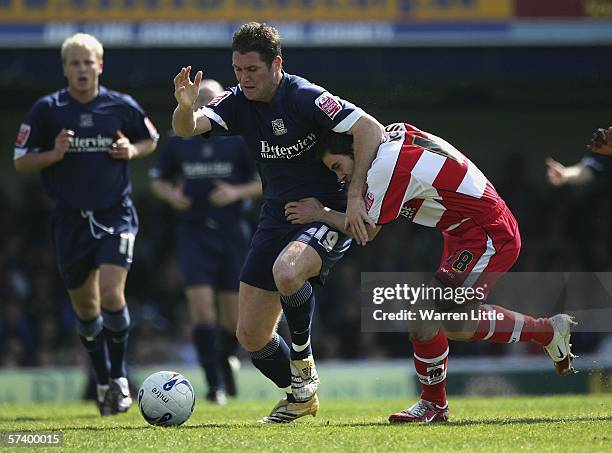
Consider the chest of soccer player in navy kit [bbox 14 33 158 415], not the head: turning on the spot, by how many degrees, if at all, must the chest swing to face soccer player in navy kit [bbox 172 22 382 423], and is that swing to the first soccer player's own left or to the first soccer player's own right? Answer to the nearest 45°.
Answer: approximately 45° to the first soccer player's own left

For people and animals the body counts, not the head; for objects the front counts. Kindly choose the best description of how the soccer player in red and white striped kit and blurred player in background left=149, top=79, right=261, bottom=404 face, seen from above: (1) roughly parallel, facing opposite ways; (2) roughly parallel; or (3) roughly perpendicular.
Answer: roughly perpendicular

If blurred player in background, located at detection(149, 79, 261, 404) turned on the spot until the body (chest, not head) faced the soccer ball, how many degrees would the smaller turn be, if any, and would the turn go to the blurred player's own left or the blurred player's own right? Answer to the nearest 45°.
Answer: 0° — they already face it

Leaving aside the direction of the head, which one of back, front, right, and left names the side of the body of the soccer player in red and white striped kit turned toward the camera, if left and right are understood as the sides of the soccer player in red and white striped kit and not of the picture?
left

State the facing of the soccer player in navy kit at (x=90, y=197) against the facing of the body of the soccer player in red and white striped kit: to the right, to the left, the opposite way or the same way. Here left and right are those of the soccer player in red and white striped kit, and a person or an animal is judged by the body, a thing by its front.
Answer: to the left

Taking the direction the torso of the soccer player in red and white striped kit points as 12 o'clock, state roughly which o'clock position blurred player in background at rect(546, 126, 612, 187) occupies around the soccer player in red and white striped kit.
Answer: The blurred player in background is roughly at 4 o'clock from the soccer player in red and white striped kit.

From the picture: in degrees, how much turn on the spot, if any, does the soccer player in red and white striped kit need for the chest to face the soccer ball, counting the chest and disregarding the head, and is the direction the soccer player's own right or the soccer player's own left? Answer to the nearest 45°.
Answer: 0° — they already face it

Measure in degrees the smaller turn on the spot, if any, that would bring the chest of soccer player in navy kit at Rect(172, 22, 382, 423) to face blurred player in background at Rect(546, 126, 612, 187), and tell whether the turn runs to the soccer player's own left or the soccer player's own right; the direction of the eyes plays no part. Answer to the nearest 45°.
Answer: approximately 180°

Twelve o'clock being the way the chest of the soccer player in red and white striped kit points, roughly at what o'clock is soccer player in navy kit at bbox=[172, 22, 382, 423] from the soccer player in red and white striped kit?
The soccer player in navy kit is roughly at 12 o'clock from the soccer player in red and white striped kit.

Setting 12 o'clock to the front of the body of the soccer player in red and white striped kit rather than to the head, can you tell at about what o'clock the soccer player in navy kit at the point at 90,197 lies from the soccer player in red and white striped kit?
The soccer player in navy kit is roughly at 1 o'clock from the soccer player in red and white striped kit.
